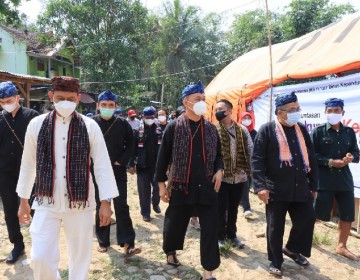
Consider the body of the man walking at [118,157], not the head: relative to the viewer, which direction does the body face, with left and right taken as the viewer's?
facing the viewer

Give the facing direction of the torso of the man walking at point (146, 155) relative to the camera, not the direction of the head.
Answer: toward the camera

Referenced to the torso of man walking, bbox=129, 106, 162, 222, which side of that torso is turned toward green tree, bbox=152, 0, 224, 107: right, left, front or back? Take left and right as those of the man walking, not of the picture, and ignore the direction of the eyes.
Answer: back

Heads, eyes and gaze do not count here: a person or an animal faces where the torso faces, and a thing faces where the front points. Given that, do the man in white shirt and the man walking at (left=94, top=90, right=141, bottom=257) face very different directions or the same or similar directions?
same or similar directions

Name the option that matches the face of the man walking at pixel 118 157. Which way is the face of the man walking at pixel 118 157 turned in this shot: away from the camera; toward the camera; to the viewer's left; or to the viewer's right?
toward the camera

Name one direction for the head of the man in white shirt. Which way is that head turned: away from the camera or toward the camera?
toward the camera

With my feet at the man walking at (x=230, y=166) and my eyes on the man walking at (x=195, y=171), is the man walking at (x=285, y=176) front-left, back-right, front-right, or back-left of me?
front-left

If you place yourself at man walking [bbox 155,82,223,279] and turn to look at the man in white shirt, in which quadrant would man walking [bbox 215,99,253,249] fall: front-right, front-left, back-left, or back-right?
back-right

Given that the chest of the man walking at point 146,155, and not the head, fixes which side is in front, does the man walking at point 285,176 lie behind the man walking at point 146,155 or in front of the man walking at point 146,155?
in front

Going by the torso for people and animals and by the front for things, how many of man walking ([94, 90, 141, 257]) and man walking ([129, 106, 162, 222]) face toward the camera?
2

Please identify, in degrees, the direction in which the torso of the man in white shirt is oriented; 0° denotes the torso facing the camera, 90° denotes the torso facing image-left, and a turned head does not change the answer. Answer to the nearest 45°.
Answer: approximately 0°
